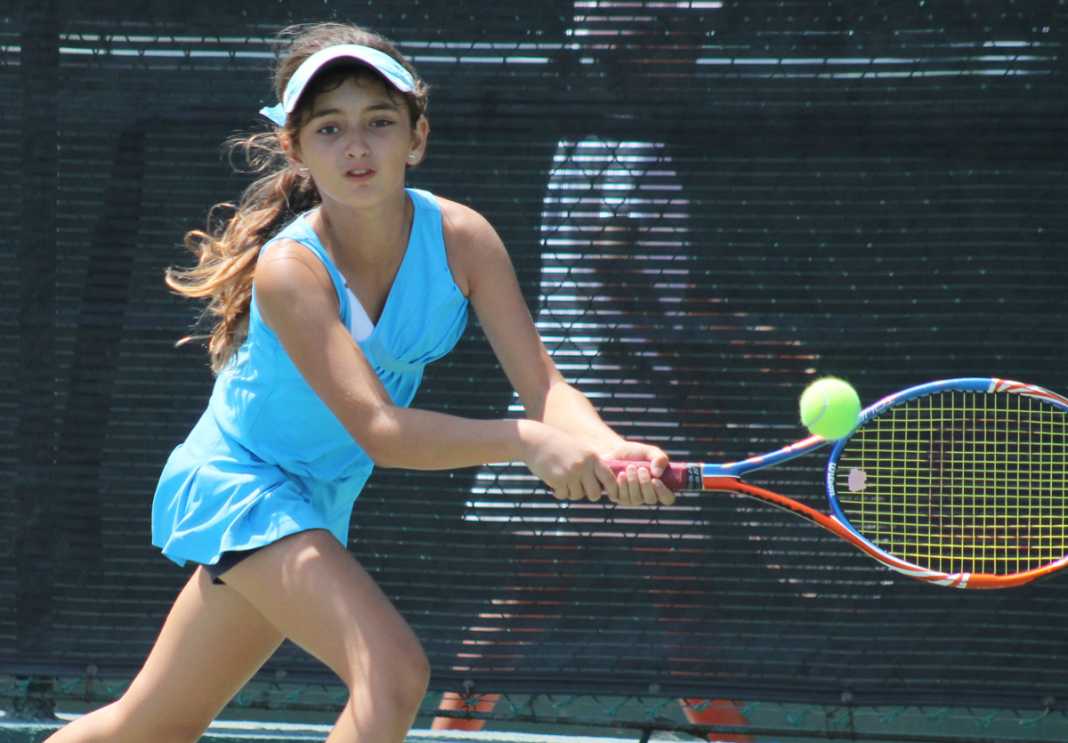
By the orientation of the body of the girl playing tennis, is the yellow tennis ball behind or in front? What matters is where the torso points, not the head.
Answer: in front

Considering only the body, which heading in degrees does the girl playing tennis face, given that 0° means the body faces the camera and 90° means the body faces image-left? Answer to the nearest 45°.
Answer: approximately 315°
